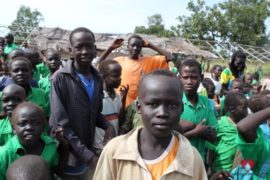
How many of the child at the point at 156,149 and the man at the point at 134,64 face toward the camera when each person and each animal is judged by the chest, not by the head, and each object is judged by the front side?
2

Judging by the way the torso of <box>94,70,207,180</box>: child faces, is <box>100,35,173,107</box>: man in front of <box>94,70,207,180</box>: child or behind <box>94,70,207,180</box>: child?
behind

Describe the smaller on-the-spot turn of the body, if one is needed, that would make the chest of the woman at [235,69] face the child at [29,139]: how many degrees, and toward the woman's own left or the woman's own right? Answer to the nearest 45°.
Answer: approximately 45° to the woman's own right

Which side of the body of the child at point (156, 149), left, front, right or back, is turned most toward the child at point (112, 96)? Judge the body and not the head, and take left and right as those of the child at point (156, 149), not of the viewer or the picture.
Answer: back

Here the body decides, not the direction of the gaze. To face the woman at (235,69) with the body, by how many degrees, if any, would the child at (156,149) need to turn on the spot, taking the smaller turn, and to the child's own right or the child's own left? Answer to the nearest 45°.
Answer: approximately 180°

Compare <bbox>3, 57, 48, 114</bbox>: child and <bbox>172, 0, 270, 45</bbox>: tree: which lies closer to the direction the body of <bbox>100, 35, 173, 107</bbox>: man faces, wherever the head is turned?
the child

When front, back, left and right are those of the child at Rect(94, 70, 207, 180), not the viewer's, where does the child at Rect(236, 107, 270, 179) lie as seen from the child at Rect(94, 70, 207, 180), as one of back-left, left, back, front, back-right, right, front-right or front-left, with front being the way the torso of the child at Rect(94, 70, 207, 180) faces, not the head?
back-left
